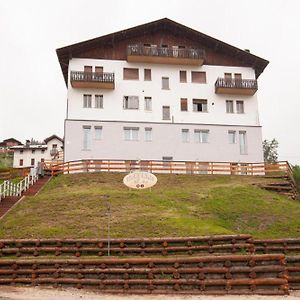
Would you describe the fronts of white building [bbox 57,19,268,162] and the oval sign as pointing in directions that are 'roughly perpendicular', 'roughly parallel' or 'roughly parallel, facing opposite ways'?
roughly parallel

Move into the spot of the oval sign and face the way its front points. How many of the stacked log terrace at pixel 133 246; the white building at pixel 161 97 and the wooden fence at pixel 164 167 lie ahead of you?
1

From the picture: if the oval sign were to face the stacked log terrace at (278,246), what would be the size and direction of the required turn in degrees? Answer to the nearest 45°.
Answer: approximately 45° to its left

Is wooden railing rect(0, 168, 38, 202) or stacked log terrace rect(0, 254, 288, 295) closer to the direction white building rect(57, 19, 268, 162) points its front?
the stacked log terrace

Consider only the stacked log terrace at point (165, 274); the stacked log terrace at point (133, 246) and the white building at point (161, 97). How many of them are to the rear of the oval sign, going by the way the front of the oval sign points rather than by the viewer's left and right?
1

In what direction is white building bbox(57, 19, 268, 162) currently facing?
toward the camera

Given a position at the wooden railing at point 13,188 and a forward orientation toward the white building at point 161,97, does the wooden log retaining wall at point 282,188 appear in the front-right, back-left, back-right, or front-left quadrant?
front-right

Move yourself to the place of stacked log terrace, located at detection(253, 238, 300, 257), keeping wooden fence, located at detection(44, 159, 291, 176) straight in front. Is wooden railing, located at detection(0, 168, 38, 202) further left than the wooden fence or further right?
left

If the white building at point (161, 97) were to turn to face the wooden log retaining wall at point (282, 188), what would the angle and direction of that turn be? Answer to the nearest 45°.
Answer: approximately 45° to its left

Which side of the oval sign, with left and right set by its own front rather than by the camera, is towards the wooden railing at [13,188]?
right

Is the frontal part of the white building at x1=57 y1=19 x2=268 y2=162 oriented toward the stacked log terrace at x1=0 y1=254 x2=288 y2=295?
yes

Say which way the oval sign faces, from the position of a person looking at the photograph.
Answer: facing the viewer

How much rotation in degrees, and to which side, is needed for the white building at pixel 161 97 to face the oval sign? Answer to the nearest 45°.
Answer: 0° — it already faces it

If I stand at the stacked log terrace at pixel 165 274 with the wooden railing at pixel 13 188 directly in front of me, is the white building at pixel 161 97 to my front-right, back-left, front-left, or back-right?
front-right
